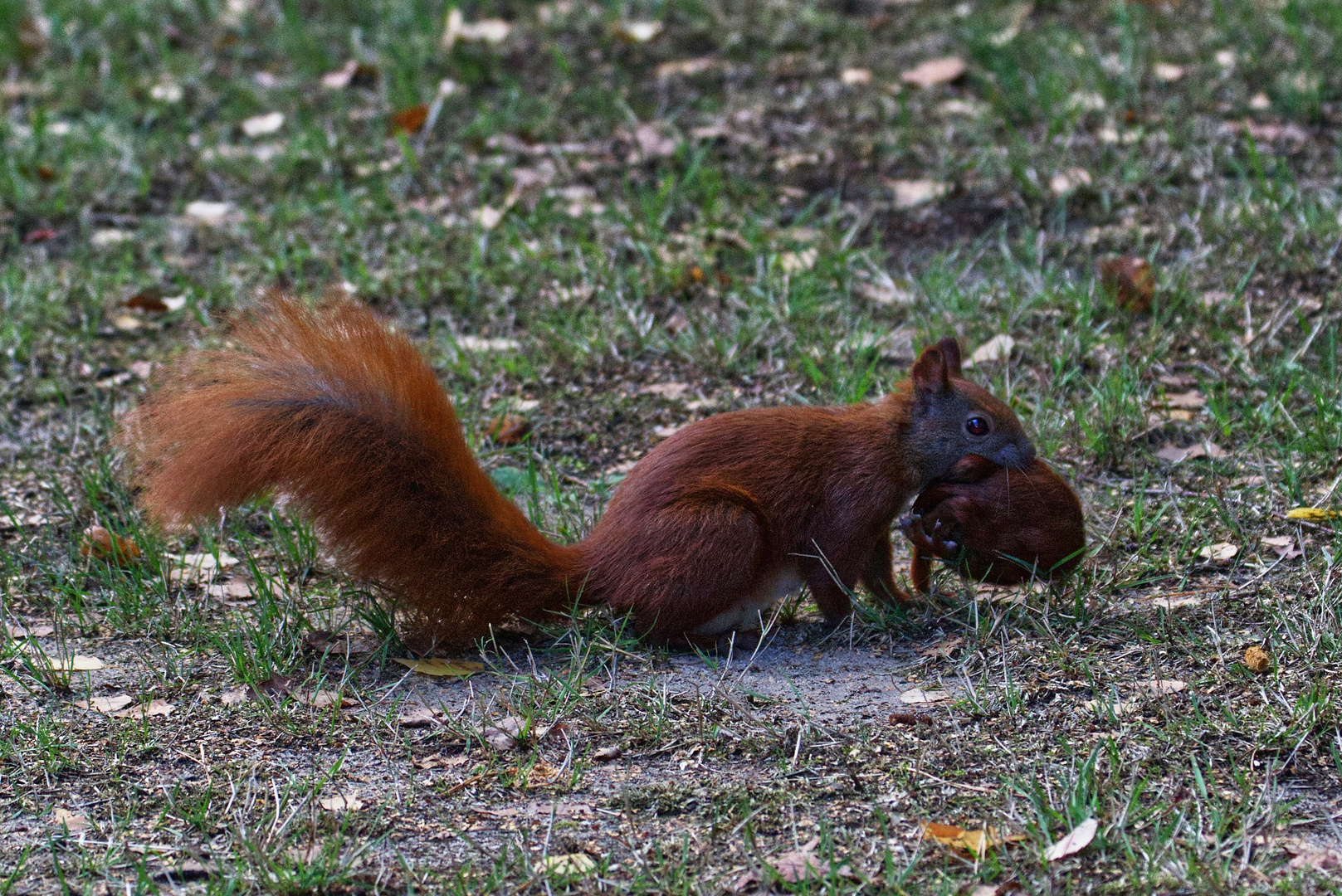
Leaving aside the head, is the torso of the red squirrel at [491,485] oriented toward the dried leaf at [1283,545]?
yes

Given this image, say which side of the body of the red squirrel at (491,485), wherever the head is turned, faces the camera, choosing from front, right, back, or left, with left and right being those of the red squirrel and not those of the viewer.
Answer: right

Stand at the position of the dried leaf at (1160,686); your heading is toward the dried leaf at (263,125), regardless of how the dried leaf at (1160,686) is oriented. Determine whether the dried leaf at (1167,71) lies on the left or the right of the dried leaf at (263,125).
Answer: right

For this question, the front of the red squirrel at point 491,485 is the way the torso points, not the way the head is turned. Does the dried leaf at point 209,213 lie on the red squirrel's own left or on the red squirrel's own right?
on the red squirrel's own left

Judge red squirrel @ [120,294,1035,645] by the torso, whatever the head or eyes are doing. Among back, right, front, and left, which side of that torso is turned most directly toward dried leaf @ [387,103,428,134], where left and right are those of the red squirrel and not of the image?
left

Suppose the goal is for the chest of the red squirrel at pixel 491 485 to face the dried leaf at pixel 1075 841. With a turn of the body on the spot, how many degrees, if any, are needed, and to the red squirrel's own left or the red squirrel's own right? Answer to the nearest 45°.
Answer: approximately 45° to the red squirrel's own right
